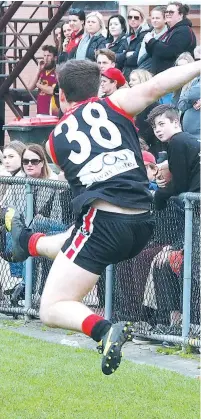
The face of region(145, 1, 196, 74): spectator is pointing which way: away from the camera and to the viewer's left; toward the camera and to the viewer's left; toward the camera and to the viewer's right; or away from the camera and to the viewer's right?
toward the camera and to the viewer's left

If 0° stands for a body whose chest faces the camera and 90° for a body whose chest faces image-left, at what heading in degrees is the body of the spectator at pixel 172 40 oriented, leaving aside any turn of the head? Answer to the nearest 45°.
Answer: approximately 45°

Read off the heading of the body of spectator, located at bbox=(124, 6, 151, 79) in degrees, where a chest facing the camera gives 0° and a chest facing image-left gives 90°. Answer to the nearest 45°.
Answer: approximately 45°

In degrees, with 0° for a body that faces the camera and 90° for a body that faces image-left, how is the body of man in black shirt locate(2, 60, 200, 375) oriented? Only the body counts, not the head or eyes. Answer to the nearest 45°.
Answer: approximately 135°

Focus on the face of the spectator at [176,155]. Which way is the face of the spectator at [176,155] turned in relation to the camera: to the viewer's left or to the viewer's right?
to the viewer's left

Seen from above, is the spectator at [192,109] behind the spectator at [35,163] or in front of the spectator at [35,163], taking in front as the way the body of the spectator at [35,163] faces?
behind

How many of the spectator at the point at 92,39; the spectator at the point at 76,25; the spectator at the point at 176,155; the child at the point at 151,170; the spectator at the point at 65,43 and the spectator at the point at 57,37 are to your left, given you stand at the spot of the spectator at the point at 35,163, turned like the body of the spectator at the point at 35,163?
2

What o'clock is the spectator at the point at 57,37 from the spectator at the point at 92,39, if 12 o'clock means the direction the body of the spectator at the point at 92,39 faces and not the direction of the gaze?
the spectator at the point at 57,37 is roughly at 4 o'clock from the spectator at the point at 92,39.
